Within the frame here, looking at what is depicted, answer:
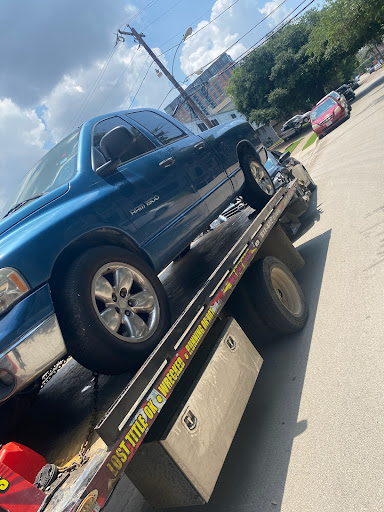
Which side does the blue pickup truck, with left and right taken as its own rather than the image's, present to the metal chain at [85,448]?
front

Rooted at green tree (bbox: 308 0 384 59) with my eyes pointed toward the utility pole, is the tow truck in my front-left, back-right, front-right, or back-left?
front-left

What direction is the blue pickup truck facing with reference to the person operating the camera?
facing the viewer and to the left of the viewer

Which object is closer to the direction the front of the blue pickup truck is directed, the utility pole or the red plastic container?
the red plastic container

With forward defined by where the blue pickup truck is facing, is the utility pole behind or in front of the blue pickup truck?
behind

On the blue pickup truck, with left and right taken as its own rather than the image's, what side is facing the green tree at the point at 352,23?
back

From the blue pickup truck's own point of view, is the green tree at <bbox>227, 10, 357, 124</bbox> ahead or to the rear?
to the rear

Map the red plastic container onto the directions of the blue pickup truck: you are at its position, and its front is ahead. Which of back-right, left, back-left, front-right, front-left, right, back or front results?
front
